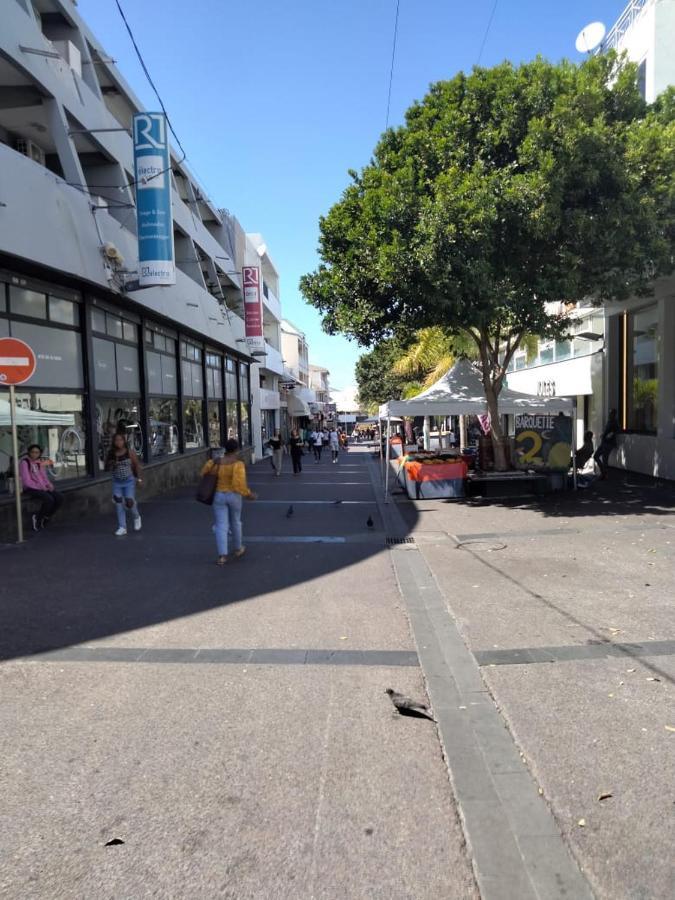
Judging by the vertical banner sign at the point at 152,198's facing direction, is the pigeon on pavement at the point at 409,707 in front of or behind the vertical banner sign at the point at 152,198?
in front

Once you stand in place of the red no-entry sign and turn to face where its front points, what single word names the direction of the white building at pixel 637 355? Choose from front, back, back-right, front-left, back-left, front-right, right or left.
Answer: left

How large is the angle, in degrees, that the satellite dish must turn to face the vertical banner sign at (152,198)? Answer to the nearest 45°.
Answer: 0° — it already faces it

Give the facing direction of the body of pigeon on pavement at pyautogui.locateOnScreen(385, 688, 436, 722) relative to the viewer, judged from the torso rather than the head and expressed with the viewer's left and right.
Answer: facing to the left of the viewer

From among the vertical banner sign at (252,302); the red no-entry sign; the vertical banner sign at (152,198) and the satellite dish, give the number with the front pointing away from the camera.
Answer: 0

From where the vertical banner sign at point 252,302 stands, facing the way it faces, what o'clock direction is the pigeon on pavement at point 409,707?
The pigeon on pavement is roughly at 12 o'clock from the vertical banner sign.

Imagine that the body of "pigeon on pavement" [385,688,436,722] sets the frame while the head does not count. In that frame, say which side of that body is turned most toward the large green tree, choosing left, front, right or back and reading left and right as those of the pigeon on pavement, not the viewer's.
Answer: right

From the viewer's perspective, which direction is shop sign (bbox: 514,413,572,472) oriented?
toward the camera

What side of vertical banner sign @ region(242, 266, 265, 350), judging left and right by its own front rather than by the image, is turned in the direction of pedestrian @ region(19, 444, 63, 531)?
front

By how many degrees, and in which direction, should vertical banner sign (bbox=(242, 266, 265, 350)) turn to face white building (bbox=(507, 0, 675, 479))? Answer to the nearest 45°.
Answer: approximately 45° to its left

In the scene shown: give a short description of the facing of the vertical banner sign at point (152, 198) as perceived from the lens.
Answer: facing the viewer

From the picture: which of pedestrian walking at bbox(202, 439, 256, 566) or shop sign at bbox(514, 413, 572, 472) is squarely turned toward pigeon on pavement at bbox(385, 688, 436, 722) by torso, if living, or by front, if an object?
the shop sign

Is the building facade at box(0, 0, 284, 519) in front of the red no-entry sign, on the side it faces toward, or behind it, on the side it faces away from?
behind

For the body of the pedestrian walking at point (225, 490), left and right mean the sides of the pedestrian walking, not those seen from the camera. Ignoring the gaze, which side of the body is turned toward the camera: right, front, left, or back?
back

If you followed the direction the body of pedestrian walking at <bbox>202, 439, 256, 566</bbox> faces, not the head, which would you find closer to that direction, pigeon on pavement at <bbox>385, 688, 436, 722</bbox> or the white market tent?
the white market tent
